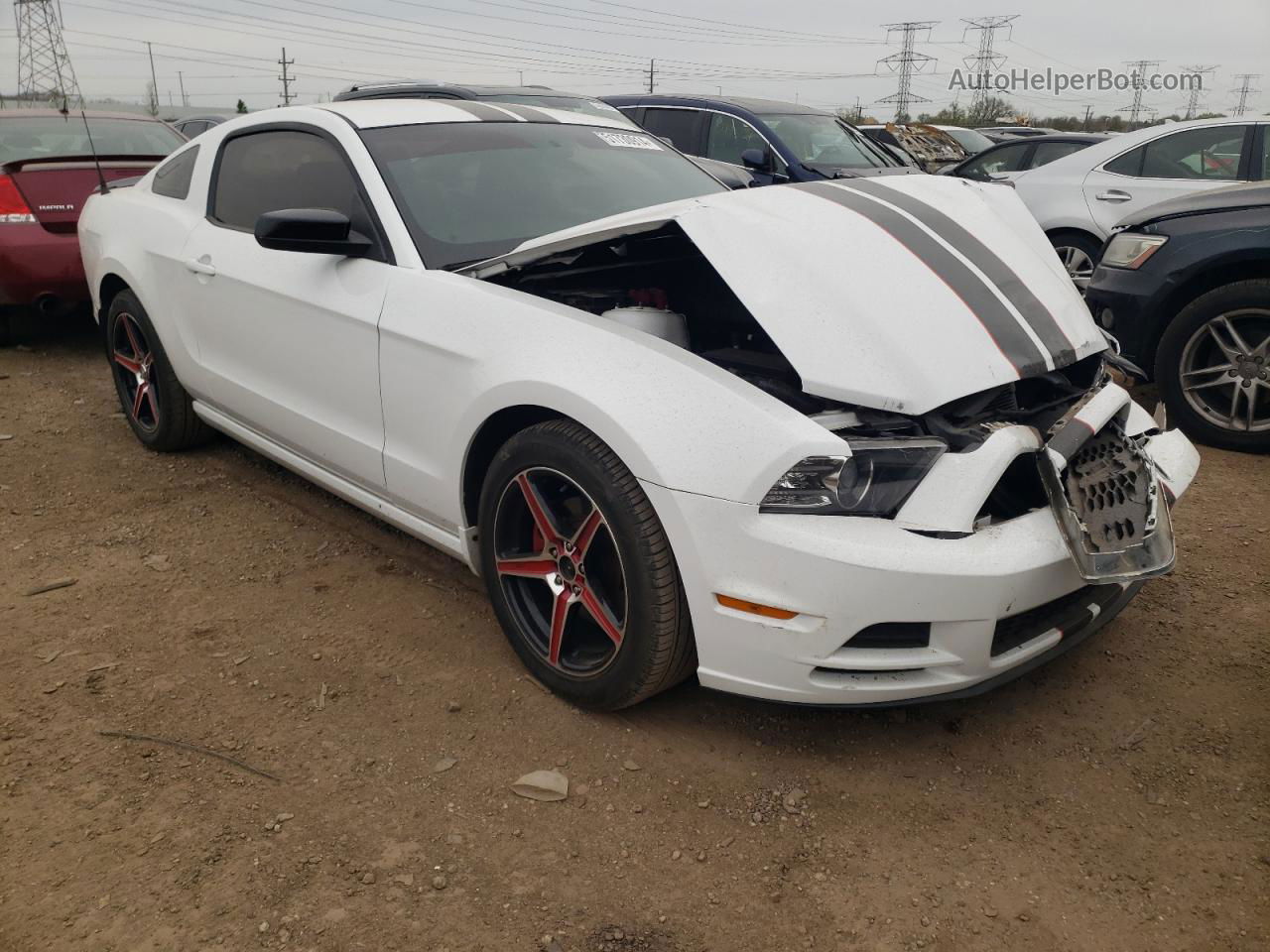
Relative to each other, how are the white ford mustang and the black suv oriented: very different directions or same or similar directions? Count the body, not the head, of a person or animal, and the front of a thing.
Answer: very different directions

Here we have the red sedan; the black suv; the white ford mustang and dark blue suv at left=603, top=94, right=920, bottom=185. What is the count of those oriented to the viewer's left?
1

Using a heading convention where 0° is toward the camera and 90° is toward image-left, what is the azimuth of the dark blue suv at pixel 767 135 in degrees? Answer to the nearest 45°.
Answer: approximately 315°

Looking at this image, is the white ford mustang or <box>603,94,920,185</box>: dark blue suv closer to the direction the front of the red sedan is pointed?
the dark blue suv

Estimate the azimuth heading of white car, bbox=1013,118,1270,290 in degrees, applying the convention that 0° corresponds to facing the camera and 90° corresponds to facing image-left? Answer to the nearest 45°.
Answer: approximately 270°

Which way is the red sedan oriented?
away from the camera

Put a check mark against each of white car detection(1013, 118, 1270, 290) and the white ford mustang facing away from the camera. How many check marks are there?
0

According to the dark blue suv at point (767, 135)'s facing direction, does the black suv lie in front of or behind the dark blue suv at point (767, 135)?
in front

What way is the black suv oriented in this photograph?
to the viewer's left

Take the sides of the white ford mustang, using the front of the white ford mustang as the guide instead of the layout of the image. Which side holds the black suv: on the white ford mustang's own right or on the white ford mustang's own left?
on the white ford mustang's own left

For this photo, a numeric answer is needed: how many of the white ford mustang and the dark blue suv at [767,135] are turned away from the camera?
0

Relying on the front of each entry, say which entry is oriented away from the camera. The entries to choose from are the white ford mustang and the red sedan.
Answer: the red sedan

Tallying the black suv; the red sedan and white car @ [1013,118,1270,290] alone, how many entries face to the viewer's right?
1

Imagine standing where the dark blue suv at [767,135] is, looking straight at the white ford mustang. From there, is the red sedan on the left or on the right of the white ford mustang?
right
